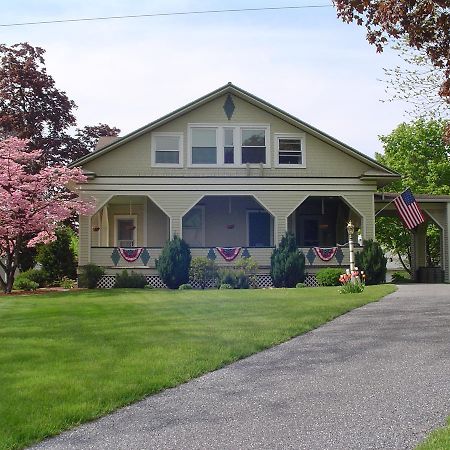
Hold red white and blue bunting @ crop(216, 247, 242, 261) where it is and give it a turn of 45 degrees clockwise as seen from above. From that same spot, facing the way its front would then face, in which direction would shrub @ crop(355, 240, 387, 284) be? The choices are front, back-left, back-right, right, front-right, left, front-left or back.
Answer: back-left

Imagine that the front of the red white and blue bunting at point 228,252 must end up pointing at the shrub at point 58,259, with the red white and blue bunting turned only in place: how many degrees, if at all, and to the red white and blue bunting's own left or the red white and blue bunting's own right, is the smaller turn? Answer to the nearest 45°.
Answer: approximately 90° to the red white and blue bunting's own right

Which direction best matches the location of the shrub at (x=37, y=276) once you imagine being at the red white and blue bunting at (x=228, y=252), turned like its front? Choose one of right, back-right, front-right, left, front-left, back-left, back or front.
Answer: right

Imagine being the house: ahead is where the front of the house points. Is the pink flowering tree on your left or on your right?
on your right

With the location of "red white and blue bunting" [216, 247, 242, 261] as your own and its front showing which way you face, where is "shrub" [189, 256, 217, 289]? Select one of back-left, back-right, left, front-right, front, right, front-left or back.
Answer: front-right

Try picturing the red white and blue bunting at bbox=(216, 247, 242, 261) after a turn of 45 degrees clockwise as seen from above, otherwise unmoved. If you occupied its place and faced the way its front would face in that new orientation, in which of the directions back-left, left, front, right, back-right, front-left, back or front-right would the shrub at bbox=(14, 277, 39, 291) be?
front-right

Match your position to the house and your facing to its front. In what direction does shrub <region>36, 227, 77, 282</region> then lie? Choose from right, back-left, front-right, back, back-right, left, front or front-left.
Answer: right

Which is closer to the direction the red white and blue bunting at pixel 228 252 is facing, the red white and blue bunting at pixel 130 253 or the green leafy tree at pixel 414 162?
the red white and blue bunting

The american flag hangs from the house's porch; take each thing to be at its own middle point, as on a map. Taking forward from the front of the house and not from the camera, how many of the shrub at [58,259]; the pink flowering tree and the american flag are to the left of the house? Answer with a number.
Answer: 1

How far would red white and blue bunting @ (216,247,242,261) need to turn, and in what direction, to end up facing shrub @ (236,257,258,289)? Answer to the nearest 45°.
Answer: approximately 45° to its left

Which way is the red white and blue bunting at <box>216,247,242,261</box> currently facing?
toward the camera

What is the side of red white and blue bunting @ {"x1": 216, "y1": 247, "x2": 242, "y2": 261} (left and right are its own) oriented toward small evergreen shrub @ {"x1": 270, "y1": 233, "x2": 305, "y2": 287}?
left

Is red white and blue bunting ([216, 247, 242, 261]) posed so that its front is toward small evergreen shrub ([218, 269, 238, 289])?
yes

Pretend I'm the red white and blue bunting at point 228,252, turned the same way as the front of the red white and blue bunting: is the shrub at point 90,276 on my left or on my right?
on my right

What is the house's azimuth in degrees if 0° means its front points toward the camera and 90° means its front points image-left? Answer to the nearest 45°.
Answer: approximately 0°

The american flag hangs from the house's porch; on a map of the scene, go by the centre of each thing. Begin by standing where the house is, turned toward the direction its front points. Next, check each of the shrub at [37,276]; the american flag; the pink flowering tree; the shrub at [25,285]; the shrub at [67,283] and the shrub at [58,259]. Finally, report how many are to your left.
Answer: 1

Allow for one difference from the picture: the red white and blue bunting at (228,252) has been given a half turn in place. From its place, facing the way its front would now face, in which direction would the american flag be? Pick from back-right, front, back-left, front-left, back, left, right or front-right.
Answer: right

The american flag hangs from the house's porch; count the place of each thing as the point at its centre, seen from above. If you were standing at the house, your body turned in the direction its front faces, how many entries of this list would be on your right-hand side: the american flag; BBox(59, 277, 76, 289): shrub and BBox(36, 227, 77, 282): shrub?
2
